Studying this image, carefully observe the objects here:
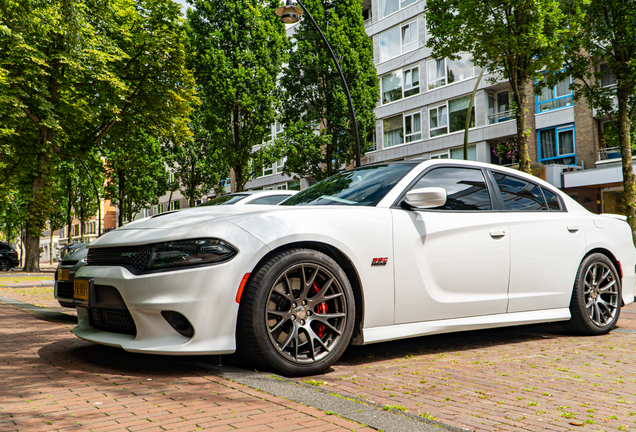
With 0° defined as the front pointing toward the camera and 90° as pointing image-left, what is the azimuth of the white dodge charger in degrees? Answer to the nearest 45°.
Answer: approximately 45°

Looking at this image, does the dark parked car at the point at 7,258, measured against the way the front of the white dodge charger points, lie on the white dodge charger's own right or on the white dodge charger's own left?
on the white dodge charger's own right

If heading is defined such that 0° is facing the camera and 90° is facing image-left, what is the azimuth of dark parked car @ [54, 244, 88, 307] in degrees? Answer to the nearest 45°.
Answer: approximately 45°

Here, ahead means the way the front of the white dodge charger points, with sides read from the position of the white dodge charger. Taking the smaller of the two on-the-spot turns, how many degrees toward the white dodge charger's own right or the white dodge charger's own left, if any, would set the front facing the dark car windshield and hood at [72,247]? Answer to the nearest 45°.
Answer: approximately 90° to the white dodge charger's own right

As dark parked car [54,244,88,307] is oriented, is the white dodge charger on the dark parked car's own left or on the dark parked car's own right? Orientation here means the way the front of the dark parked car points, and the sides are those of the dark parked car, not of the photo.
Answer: on the dark parked car's own left
